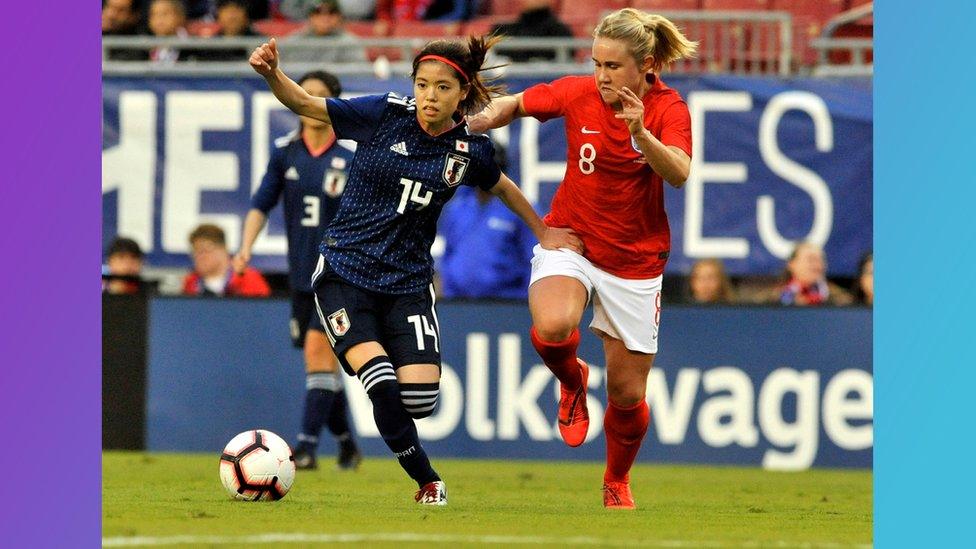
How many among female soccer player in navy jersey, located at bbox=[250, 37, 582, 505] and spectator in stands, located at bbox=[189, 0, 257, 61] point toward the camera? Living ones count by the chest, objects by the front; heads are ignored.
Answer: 2

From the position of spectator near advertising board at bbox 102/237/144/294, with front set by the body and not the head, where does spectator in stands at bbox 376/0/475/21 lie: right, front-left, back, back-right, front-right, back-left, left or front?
back-left

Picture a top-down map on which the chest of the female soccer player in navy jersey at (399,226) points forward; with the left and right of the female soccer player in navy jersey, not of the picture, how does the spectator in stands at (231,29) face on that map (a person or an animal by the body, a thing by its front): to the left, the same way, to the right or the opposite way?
the same way

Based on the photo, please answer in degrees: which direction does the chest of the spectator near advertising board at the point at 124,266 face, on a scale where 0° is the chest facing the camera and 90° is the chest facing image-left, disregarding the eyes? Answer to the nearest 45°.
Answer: approximately 0°

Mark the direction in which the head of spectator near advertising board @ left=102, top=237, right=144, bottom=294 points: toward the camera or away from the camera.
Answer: toward the camera

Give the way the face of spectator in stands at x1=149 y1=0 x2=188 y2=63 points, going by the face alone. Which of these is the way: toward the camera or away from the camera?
toward the camera

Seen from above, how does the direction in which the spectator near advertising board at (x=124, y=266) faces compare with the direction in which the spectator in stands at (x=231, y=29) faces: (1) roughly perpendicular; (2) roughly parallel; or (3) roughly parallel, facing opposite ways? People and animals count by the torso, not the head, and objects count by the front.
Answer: roughly parallel

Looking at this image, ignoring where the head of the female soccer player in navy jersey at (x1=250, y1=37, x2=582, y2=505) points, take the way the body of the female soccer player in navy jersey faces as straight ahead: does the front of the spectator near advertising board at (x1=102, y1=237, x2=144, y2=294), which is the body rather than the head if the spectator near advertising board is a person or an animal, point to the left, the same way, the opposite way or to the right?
the same way

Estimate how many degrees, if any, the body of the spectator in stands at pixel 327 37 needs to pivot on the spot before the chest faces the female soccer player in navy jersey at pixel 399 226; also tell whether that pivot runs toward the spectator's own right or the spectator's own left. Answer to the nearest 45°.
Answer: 0° — they already face them

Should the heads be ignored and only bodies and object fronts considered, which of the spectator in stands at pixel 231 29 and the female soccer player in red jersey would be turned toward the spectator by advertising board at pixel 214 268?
the spectator in stands at pixel 231 29

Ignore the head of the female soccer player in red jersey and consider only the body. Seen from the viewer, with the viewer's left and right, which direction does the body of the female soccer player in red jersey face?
facing the viewer and to the left of the viewer

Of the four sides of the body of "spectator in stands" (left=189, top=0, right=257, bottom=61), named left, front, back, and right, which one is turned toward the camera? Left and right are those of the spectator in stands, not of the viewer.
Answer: front

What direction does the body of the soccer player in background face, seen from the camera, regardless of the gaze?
toward the camera

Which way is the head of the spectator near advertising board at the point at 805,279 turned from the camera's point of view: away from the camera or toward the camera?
toward the camera

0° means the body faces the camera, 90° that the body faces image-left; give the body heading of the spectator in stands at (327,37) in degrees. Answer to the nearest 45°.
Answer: approximately 0°

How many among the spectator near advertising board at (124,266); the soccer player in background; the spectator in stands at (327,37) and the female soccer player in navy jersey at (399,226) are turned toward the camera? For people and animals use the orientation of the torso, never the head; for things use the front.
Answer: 4

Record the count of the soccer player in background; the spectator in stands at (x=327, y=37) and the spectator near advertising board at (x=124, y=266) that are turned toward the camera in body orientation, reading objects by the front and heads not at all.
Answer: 3

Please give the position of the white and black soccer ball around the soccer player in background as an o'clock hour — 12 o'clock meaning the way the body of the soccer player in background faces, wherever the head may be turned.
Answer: The white and black soccer ball is roughly at 12 o'clock from the soccer player in background.

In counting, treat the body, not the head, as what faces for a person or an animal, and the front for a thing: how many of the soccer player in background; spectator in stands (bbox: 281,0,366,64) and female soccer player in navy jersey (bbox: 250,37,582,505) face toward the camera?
3

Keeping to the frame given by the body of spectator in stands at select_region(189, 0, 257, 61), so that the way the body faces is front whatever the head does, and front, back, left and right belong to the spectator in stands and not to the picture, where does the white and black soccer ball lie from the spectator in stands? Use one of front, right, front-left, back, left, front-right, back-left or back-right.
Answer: front

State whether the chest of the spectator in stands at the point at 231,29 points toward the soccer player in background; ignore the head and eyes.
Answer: yes
